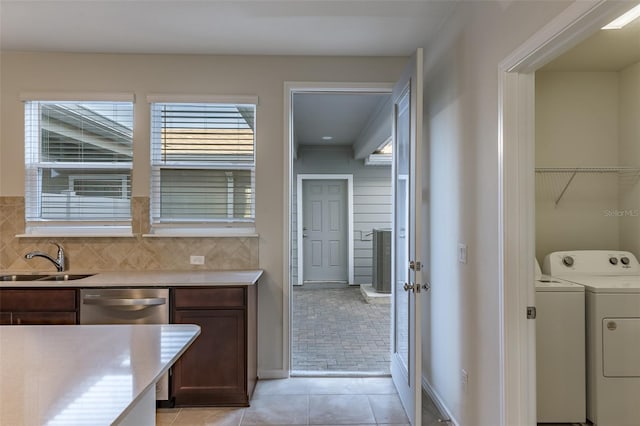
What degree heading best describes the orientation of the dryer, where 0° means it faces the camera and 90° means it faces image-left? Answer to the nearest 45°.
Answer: approximately 0°

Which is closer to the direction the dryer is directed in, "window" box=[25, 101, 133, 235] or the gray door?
the window

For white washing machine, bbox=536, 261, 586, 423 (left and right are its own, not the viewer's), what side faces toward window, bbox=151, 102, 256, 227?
right

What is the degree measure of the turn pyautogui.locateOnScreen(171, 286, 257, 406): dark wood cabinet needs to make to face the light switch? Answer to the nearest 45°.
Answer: approximately 45° to its left

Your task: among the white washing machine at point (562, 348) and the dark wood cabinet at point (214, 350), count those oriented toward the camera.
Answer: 2

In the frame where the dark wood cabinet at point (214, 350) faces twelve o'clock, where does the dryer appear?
The dryer is roughly at 10 o'clock from the dark wood cabinet.
